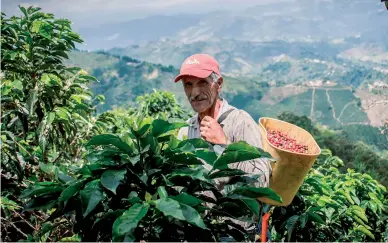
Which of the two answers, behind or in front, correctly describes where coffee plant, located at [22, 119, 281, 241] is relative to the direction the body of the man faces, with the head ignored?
in front

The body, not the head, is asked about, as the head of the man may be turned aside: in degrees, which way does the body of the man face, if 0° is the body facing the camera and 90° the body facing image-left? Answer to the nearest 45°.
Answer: approximately 45°

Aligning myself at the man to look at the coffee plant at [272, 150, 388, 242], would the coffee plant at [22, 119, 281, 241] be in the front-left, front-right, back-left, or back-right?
back-right
